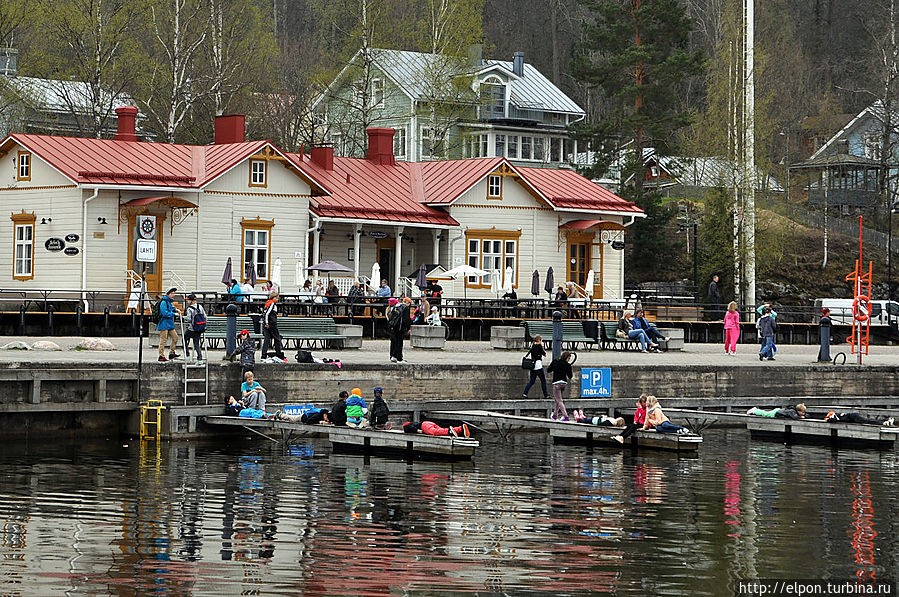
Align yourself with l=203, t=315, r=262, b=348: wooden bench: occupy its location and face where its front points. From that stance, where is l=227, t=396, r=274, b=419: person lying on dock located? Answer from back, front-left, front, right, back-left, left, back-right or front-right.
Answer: front

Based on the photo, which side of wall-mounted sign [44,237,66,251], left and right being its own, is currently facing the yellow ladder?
front

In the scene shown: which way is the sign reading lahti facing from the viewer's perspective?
toward the camera

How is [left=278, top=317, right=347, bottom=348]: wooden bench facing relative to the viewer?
toward the camera

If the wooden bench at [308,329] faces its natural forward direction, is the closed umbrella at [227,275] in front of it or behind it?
behind

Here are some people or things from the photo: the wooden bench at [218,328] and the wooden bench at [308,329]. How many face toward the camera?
2

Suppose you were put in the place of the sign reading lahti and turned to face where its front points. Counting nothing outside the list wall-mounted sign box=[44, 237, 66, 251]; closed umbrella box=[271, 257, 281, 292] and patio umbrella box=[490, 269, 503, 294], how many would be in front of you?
0

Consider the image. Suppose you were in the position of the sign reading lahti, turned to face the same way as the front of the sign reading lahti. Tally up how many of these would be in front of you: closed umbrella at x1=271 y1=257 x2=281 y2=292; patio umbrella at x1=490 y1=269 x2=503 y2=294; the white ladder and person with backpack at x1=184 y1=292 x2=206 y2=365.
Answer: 2

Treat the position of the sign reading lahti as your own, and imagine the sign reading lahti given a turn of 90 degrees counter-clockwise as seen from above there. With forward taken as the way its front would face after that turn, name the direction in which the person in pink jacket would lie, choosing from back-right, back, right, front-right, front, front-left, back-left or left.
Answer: front

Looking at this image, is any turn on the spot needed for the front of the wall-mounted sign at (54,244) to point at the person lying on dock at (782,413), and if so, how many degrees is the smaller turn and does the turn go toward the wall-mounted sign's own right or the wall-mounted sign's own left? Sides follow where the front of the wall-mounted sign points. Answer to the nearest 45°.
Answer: approximately 45° to the wall-mounted sign's own left

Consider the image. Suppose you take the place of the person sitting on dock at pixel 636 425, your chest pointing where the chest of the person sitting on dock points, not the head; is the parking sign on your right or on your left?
on your right

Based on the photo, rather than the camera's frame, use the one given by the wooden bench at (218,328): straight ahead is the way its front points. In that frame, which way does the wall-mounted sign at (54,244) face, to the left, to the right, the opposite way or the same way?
the same way

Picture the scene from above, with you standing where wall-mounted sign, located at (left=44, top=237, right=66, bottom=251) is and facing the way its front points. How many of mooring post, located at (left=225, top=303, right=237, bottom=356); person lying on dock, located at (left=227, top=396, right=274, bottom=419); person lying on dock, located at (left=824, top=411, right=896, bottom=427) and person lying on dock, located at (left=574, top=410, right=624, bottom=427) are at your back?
0

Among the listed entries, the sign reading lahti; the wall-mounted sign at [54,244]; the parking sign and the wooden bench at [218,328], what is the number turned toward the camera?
4

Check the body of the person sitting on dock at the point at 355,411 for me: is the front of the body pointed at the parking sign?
no

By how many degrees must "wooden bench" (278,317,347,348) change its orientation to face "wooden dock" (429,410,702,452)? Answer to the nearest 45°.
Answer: approximately 45° to its left
